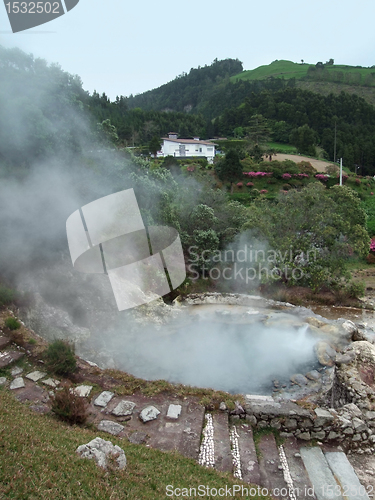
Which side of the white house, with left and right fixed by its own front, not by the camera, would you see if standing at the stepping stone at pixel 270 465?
front

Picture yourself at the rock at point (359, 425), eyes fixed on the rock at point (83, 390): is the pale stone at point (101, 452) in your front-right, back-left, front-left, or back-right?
front-left

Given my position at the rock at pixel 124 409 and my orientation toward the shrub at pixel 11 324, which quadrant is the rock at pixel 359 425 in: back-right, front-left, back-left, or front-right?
back-right

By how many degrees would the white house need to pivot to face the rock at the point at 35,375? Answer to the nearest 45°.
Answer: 0° — it already faces it

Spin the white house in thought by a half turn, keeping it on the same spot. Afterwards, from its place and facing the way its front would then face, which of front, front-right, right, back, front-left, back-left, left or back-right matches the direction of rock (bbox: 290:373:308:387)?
back

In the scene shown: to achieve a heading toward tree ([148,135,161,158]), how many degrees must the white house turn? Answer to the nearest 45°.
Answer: approximately 45° to its right

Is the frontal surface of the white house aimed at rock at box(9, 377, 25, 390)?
yes

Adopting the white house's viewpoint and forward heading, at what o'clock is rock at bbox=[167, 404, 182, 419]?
The rock is roughly at 12 o'clock from the white house.

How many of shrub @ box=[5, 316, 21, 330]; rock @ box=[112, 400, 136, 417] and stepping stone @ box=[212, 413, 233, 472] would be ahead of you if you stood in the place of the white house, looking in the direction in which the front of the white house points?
3

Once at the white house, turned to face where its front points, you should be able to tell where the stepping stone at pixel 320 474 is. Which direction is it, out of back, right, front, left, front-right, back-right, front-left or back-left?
front

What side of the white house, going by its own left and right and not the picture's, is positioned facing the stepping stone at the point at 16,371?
front

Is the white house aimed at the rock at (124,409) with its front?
yes

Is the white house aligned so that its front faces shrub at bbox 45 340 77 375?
yes

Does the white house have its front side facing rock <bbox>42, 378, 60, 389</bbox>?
yes

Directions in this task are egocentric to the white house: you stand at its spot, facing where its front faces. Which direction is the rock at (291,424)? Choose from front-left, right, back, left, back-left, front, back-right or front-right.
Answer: front

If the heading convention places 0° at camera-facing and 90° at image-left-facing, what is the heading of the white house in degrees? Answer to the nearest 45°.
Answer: approximately 0°

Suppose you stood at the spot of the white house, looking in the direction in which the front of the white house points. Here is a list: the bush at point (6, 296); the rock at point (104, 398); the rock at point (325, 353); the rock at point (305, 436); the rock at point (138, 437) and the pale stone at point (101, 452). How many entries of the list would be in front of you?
6

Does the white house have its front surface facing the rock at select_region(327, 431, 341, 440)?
yes

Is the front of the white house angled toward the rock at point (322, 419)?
yes

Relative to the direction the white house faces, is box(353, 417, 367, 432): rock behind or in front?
in front
